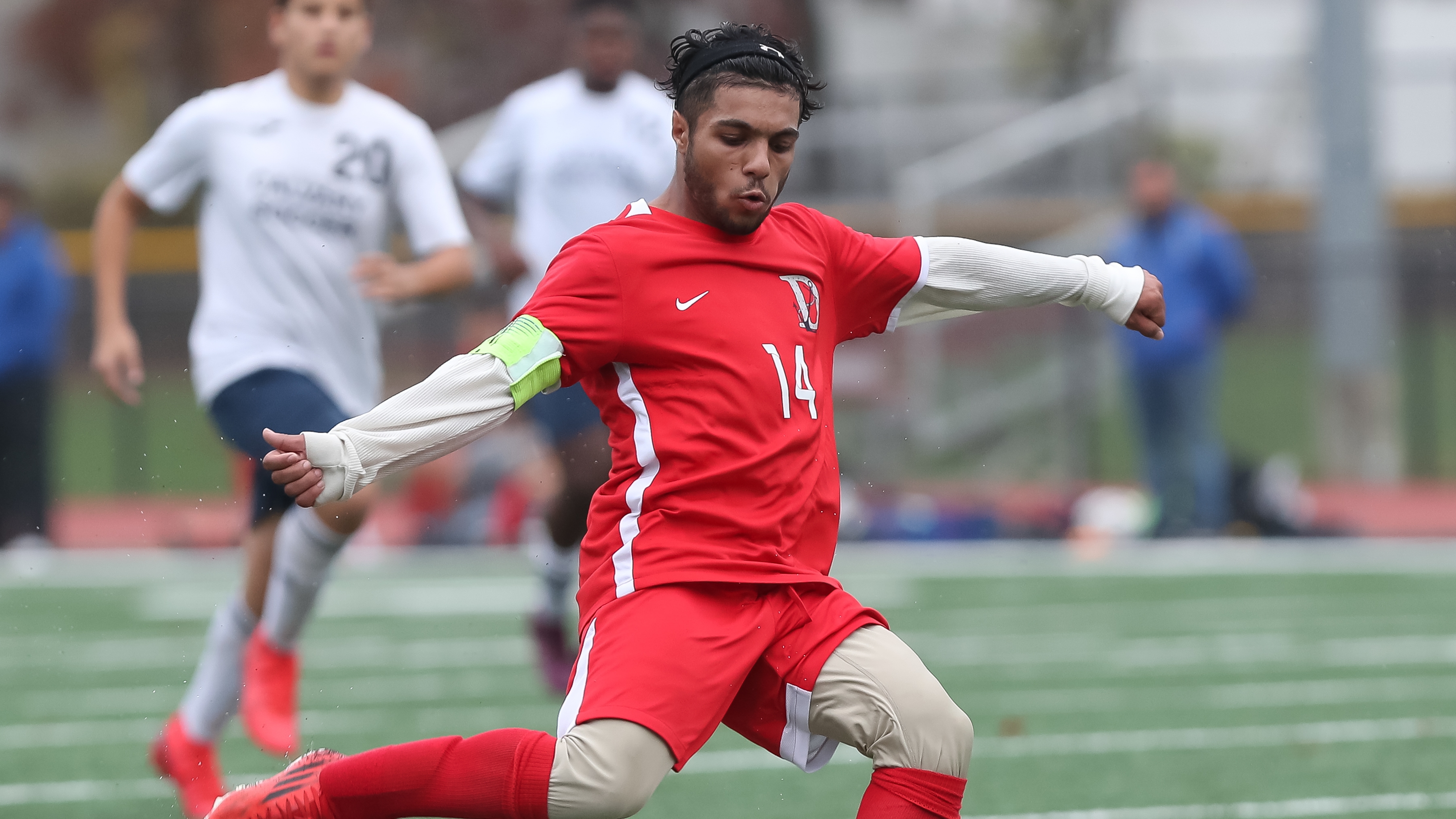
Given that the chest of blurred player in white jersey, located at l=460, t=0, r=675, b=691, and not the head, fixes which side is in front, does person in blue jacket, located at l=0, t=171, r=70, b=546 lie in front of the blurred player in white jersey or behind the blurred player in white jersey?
behind

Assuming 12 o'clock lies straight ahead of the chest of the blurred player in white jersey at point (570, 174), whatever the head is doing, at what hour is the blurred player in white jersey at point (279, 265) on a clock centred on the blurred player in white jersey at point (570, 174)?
the blurred player in white jersey at point (279, 265) is roughly at 1 o'clock from the blurred player in white jersey at point (570, 174).

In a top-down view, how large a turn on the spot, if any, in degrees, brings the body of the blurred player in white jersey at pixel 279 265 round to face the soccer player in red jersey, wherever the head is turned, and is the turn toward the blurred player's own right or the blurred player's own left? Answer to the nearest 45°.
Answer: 0° — they already face them

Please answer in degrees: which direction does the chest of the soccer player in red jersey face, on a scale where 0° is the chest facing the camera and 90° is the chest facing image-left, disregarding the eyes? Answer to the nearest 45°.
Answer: approximately 315°

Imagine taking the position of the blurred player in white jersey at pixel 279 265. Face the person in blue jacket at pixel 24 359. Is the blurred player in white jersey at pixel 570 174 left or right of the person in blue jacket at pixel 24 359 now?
right

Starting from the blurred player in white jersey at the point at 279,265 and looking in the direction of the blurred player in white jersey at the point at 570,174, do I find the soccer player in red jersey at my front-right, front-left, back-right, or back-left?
back-right

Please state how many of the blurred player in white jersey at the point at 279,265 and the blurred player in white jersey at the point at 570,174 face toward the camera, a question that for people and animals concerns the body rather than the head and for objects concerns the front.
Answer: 2
